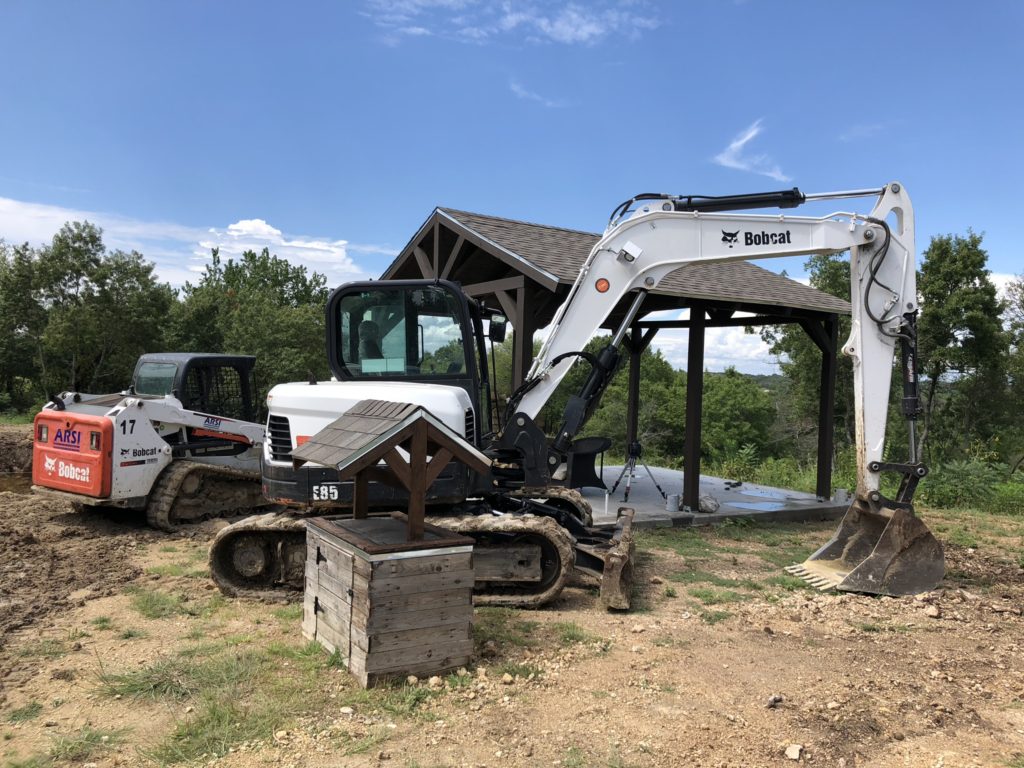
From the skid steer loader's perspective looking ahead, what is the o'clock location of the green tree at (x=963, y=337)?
The green tree is roughly at 1 o'clock from the skid steer loader.

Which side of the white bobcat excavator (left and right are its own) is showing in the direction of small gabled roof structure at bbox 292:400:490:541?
right

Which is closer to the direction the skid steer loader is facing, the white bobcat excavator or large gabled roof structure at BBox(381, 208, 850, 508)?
the large gabled roof structure

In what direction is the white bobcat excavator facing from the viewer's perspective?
to the viewer's right

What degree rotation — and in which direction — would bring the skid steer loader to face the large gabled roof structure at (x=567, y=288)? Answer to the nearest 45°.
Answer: approximately 45° to its right

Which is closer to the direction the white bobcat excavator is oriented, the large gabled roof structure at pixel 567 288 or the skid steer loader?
the large gabled roof structure

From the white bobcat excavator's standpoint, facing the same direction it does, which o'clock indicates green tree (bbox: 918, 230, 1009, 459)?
The green tree is roughly at 10 o'clock from the white bobcat excavator.

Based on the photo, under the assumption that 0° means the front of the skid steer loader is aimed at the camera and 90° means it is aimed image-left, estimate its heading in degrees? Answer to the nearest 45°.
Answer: approximately 225°

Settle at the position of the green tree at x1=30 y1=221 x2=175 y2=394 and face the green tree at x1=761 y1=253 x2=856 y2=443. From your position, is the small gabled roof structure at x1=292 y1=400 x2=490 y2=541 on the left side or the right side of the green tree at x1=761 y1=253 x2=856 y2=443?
right

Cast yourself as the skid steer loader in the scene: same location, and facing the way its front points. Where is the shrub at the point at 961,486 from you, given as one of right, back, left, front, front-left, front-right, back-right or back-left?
front-right

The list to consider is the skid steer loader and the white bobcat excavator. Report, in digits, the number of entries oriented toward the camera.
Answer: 0

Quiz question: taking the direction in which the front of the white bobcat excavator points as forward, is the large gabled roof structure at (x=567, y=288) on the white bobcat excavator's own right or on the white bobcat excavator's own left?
on the white bobcat excavator's own left

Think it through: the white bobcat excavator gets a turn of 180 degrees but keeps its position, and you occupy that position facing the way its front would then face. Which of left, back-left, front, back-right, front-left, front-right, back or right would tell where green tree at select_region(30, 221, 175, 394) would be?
front-right
